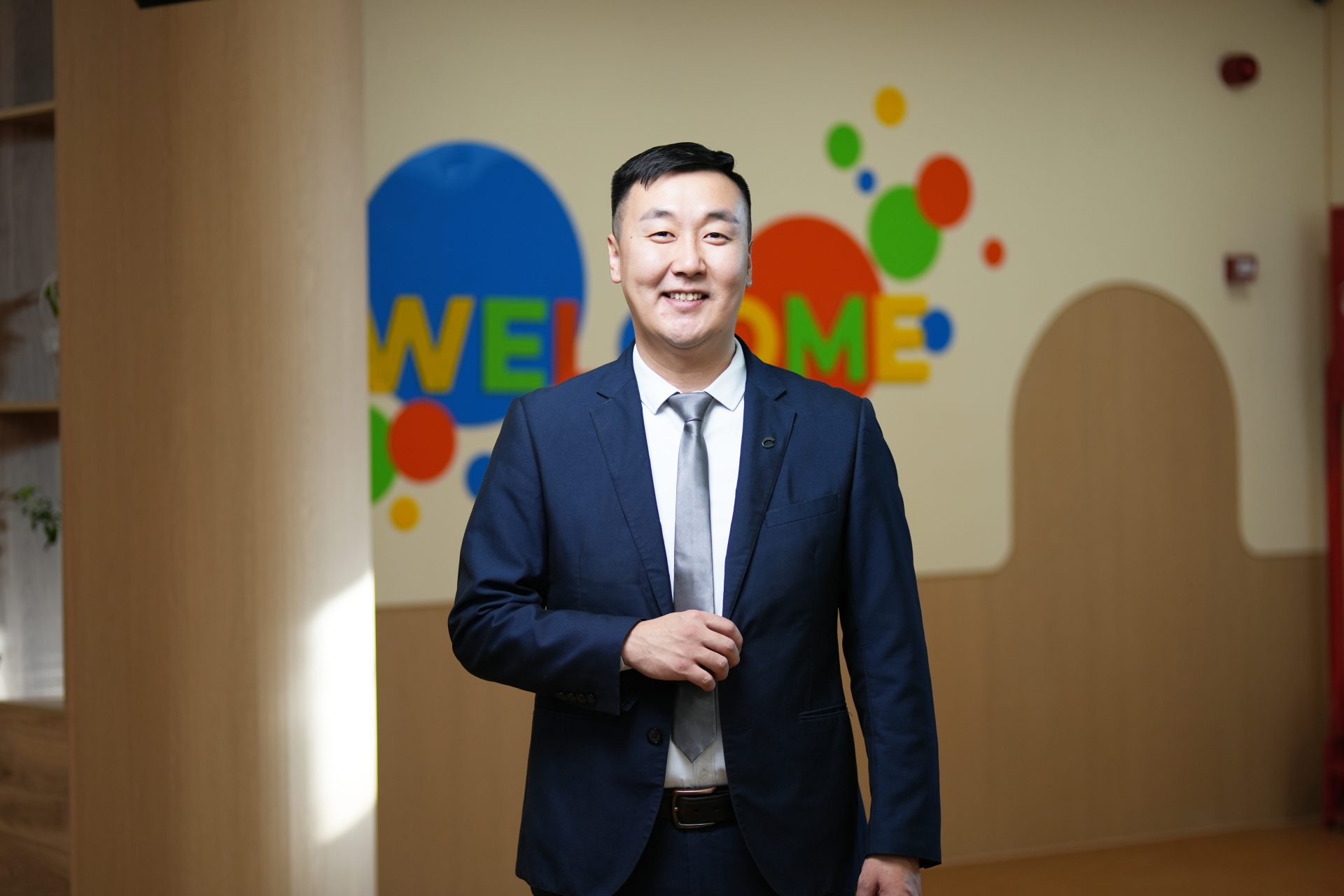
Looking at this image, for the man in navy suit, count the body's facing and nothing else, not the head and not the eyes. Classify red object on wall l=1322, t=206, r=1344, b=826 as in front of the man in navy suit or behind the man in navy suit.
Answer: behind

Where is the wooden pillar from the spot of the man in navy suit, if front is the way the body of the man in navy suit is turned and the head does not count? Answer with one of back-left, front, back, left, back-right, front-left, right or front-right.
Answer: back-right

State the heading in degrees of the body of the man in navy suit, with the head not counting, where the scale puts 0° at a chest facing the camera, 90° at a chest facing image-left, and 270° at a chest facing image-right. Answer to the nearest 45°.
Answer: approximately 0°

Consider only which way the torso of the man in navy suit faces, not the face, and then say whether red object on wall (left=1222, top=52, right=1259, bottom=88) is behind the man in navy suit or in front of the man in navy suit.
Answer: behind
